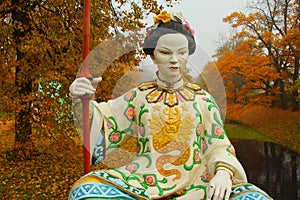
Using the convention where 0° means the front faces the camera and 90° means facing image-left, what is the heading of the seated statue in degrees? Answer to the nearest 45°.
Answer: approximately 0°

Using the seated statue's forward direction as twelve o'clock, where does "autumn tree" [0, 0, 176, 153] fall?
The autumn tree is roughly at 5 o'clock from the seated statue.

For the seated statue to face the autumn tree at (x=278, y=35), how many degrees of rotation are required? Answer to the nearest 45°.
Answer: approximately 180°
